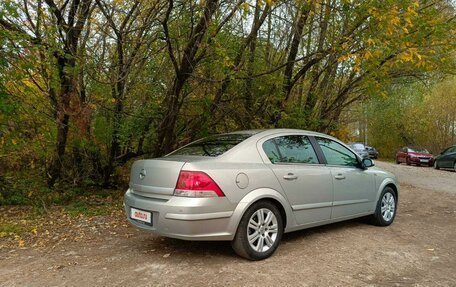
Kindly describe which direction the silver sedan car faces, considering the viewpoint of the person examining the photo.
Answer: facing away from the viewer and to the right of the viewer

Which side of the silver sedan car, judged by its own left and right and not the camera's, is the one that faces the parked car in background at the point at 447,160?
front

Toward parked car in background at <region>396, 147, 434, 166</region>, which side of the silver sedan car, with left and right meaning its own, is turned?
front
